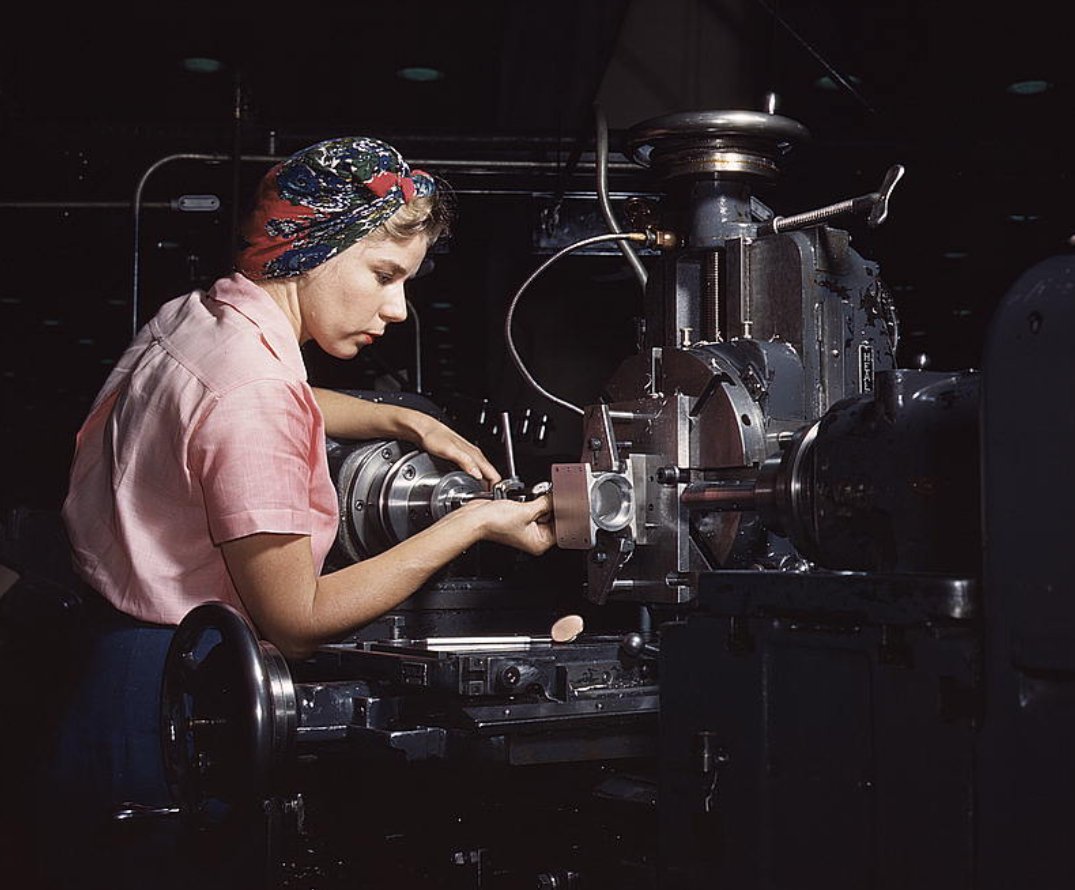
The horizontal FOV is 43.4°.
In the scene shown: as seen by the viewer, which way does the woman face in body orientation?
to the viewer's right
